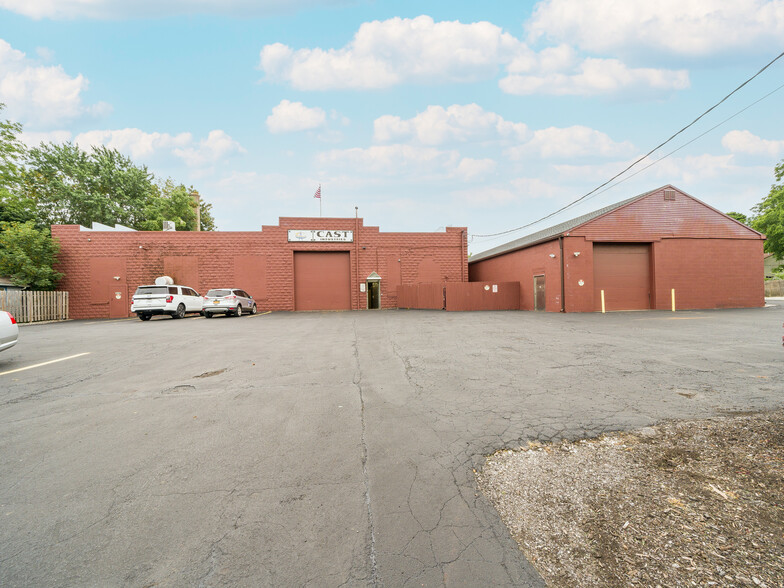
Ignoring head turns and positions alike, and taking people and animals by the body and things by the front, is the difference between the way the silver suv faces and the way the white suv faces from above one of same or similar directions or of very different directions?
same or similar directions

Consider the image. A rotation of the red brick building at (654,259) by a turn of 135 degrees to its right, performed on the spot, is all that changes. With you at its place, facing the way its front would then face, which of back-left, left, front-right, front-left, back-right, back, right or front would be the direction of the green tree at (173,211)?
front-left

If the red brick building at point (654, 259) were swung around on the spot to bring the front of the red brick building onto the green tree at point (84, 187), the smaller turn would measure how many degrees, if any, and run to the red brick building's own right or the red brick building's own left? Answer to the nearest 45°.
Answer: approximately 90° to the red brick building's own right

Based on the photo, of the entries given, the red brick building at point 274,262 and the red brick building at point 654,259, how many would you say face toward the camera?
2

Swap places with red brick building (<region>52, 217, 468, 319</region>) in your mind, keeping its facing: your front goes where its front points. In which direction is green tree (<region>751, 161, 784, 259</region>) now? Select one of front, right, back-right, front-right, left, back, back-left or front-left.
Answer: left

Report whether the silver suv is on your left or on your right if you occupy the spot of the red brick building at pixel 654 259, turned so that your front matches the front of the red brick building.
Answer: on your right

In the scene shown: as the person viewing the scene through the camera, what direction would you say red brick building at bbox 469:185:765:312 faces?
facing the viewer

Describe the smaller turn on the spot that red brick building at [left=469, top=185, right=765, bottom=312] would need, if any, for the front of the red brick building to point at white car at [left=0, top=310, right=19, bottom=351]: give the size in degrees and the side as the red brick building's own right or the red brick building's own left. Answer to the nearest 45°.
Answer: approximately 45° to the red brick building's own right

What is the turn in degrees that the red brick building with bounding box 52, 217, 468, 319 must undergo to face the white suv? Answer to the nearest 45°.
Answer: approximately 45° to its right

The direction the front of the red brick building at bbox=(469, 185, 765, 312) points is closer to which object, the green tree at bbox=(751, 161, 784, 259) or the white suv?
the white suv

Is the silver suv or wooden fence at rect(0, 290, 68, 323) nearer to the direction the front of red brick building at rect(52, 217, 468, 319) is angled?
the silver suv

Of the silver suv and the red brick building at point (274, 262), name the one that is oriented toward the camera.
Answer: the red brick building
